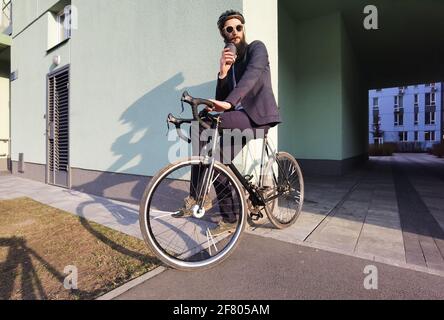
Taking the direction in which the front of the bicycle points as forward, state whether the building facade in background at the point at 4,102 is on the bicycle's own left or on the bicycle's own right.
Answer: on the bicycle's own right

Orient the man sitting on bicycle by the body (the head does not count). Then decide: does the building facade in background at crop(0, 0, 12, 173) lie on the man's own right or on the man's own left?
on the man's own right

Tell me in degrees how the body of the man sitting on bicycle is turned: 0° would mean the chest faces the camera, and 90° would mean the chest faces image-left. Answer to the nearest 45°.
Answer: approximately 45°

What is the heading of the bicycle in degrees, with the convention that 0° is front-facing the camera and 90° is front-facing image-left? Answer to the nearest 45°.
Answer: approximately 45°

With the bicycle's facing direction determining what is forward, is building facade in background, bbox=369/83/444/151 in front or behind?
behind

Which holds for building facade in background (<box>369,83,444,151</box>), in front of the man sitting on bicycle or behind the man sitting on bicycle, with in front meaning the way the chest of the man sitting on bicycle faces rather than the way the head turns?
behind
